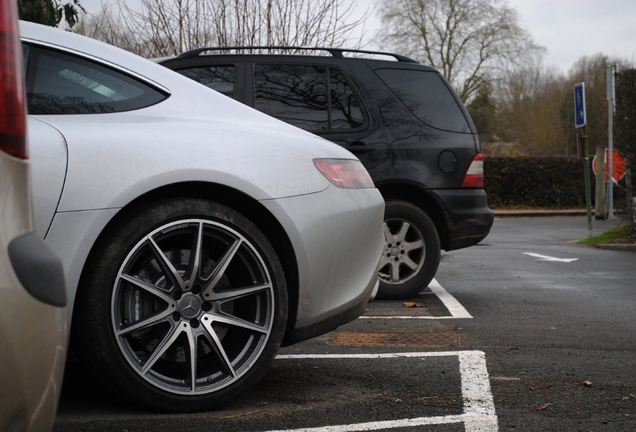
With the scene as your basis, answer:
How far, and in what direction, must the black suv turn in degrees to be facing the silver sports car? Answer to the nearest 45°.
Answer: approximately 90° to its left

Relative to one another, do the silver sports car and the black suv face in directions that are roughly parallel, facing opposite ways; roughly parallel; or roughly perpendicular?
roughly parallel

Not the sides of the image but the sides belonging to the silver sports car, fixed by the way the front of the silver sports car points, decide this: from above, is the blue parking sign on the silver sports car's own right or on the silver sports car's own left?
on the silver sports car's own right

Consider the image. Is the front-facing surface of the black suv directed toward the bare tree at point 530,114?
no

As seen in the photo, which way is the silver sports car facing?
to the viewer's left

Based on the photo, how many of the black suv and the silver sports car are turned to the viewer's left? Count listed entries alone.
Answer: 2

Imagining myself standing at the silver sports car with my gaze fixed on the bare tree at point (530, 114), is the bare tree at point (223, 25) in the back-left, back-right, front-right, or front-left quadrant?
front-left

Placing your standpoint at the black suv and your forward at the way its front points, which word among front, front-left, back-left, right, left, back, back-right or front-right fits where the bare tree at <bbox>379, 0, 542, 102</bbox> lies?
right

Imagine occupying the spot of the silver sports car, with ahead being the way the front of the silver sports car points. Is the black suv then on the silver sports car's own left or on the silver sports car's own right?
on the silver sports car's own right

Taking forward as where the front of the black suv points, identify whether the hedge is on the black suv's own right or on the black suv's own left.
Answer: on the black suv's own right

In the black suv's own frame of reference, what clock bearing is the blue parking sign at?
The blue parking sign is roughly at 4 o'clock from the black suv.

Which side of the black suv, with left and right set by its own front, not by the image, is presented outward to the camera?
left
